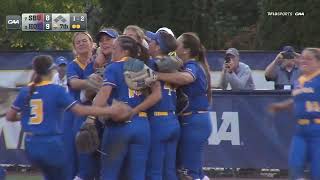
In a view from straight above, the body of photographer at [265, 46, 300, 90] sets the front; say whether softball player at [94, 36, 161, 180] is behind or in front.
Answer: in front

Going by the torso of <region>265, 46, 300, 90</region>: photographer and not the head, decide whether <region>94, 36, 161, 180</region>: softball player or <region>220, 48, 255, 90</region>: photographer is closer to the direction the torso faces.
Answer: the softball player

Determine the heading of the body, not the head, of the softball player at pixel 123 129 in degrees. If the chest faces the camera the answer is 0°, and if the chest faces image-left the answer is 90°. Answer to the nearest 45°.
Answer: approximately 135°

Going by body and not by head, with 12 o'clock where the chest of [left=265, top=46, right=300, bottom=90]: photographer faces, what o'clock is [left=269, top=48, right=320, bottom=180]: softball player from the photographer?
The softball player is roughly at 12 o'clock from the photographer.

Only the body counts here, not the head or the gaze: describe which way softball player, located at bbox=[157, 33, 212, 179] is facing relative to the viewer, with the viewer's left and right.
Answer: facing to the left of the viewer

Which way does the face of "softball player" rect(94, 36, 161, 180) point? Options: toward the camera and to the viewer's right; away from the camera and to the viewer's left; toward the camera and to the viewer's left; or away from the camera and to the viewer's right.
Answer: away from the camera and to the viewer's left

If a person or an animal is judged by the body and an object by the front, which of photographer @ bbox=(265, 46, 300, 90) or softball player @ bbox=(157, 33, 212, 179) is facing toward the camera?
the photographer

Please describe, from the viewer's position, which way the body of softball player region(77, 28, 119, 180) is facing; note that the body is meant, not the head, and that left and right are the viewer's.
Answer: facing the viewer and to the right of the viewer

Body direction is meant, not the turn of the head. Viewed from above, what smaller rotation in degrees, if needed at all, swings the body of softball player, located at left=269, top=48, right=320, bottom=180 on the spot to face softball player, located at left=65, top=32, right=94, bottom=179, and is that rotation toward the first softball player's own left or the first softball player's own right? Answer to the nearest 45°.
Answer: approximately 45° to the first softball player's own right

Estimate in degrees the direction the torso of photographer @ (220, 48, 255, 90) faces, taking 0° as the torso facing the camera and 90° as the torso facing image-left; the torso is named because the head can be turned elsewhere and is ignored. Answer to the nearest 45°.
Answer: approximately 45°

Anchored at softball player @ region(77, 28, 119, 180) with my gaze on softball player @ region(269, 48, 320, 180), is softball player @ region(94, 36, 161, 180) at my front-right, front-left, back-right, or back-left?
front-right

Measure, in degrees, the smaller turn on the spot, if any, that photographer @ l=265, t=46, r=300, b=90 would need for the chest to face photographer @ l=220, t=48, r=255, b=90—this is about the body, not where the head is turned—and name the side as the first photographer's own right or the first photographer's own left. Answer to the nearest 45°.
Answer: approximately 90° to the first photographer's own right

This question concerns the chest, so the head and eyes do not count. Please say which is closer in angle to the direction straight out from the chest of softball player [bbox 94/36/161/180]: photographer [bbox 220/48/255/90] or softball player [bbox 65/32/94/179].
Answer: the softball player

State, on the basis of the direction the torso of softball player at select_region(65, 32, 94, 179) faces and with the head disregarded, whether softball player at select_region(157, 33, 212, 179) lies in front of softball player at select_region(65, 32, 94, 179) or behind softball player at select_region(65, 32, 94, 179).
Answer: in front

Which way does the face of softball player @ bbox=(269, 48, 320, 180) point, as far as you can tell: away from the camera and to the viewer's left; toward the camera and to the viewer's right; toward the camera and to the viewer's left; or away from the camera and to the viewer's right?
toward the camera and to the viewer's left

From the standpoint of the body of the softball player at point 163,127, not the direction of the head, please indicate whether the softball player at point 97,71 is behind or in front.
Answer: in front
